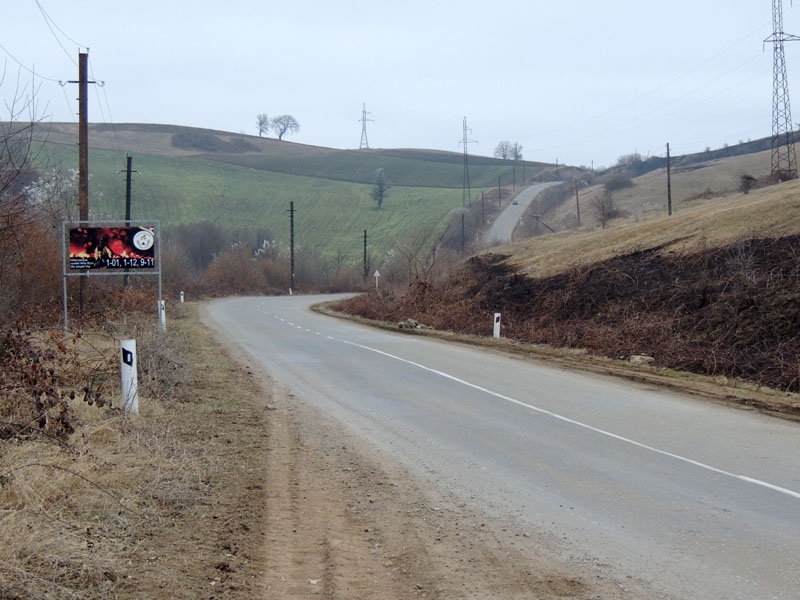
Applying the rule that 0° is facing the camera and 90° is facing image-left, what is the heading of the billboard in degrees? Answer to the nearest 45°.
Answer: approximately 0°

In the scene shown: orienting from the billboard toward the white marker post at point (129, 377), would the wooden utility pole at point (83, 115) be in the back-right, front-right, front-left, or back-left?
back-right

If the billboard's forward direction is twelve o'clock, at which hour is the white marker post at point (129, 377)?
The white marker post is roughly at 12 o'clock from the billboard.
